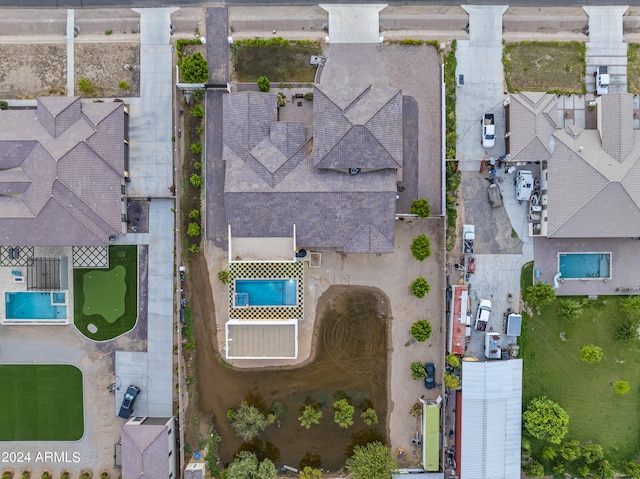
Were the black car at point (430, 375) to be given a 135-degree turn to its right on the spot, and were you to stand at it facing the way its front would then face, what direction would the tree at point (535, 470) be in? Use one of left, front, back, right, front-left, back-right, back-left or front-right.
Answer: back-right

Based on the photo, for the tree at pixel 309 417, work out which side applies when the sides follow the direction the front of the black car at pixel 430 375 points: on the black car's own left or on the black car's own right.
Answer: on the black car's own right

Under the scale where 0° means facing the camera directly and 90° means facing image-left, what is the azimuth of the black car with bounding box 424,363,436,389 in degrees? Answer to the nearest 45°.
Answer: approximately 0°
